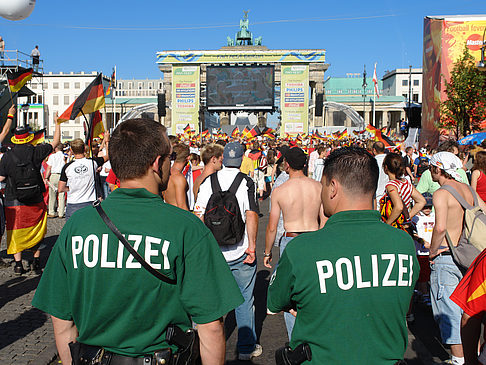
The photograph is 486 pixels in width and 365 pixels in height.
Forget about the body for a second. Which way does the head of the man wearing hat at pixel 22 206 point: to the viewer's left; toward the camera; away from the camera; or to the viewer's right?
away from the camera

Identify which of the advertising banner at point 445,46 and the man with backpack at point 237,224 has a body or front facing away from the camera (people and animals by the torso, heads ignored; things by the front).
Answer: the man with backpack

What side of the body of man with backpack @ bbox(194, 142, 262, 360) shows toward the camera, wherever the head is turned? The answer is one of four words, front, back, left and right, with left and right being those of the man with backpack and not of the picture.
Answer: back

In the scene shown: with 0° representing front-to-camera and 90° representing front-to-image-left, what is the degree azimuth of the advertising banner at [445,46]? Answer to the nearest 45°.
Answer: approximately 0°

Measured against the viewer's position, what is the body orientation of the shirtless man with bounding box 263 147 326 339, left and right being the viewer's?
facing away from the viewer

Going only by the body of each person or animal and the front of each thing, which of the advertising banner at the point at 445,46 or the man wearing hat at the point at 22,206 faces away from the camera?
the man wearing hat

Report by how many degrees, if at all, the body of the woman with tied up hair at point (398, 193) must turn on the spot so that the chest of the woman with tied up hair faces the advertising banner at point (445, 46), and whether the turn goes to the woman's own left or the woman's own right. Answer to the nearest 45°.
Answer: approximately 45° to the woman's own right

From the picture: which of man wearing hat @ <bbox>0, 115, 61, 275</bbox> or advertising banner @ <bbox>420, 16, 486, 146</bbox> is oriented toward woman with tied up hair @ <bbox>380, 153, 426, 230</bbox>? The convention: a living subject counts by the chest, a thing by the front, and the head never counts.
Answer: the advertising banner
